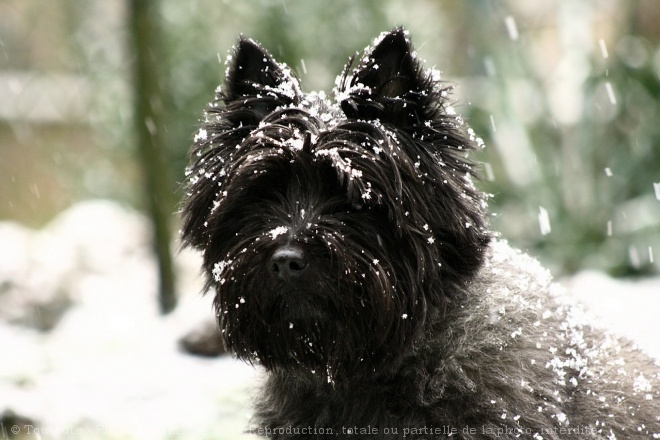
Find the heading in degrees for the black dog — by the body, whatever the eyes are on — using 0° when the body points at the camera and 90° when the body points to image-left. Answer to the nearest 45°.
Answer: approximately 45°

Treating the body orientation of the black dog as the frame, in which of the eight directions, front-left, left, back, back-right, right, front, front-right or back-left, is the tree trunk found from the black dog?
right
